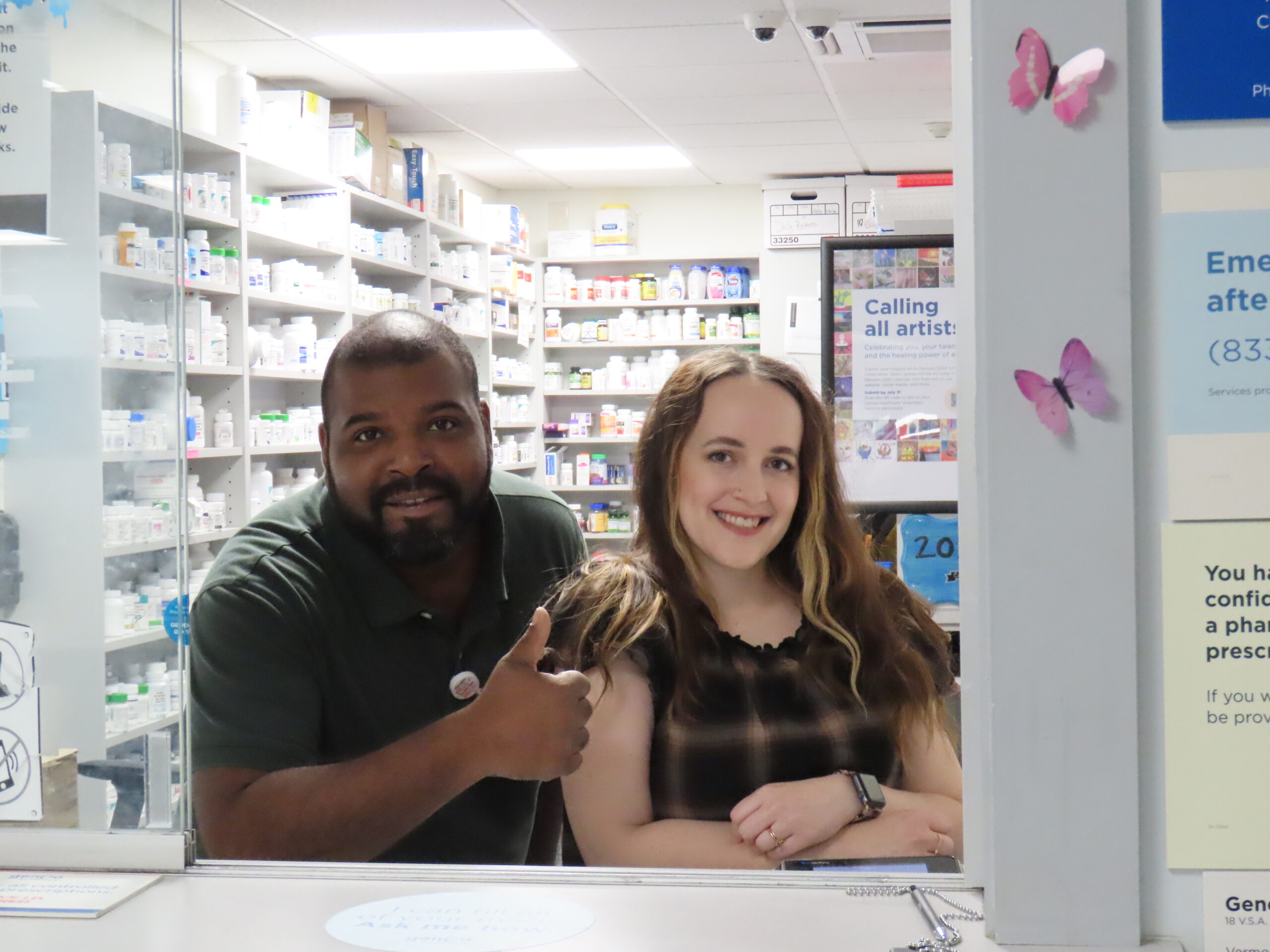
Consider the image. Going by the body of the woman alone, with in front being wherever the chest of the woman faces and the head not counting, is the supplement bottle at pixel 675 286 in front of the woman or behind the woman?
behind

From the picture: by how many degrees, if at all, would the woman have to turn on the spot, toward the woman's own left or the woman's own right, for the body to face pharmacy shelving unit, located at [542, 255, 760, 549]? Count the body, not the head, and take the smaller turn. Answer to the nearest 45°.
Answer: approximately 180°

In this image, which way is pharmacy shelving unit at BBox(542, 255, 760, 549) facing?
toward the camera

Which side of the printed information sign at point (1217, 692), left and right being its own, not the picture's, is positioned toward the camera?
front

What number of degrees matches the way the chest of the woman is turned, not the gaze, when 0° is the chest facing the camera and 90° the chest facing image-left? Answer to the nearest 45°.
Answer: approximately 0°

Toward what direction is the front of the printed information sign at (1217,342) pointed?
toward the camera
